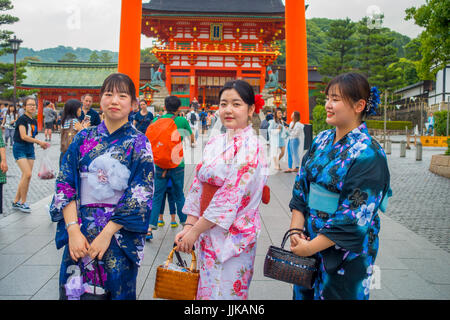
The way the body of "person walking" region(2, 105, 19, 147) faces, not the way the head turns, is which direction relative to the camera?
toward the camera

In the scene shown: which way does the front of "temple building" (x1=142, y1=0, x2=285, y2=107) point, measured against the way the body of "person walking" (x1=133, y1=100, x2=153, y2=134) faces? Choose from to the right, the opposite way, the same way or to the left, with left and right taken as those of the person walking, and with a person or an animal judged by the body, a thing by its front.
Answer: the same way

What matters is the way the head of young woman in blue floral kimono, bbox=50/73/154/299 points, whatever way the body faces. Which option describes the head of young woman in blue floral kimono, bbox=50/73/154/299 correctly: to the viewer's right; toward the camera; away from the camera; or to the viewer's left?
toward the camera

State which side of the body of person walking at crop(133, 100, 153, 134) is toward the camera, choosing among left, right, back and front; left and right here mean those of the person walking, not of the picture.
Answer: front

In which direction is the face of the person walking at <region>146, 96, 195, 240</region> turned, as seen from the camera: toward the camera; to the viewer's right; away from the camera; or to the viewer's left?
away from the camera

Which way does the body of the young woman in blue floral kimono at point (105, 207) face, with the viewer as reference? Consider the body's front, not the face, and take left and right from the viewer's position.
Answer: facing the viewer

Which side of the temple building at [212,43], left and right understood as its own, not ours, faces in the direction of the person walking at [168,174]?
front

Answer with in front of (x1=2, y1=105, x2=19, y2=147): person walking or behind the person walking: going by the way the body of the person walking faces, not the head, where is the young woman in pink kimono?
in front

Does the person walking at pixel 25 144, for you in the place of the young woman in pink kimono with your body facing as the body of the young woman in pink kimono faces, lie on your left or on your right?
on your right

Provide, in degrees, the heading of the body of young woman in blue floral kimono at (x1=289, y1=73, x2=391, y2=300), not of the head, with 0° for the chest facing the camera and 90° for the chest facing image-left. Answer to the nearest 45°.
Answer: approximately 45°

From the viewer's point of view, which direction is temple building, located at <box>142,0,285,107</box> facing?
toward the camera

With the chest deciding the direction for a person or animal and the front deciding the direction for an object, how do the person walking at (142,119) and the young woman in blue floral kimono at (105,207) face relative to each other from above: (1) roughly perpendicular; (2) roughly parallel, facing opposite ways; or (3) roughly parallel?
roughly parallel

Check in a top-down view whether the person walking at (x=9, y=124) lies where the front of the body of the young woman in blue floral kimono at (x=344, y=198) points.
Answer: no

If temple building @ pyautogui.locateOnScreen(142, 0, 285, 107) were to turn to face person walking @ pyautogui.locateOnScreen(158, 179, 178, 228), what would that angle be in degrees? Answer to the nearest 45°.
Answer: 0° — it already faces them

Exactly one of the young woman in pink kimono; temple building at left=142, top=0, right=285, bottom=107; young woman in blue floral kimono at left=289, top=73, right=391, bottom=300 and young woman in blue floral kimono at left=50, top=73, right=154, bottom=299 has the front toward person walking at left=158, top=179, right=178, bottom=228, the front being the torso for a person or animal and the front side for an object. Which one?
the temple building
